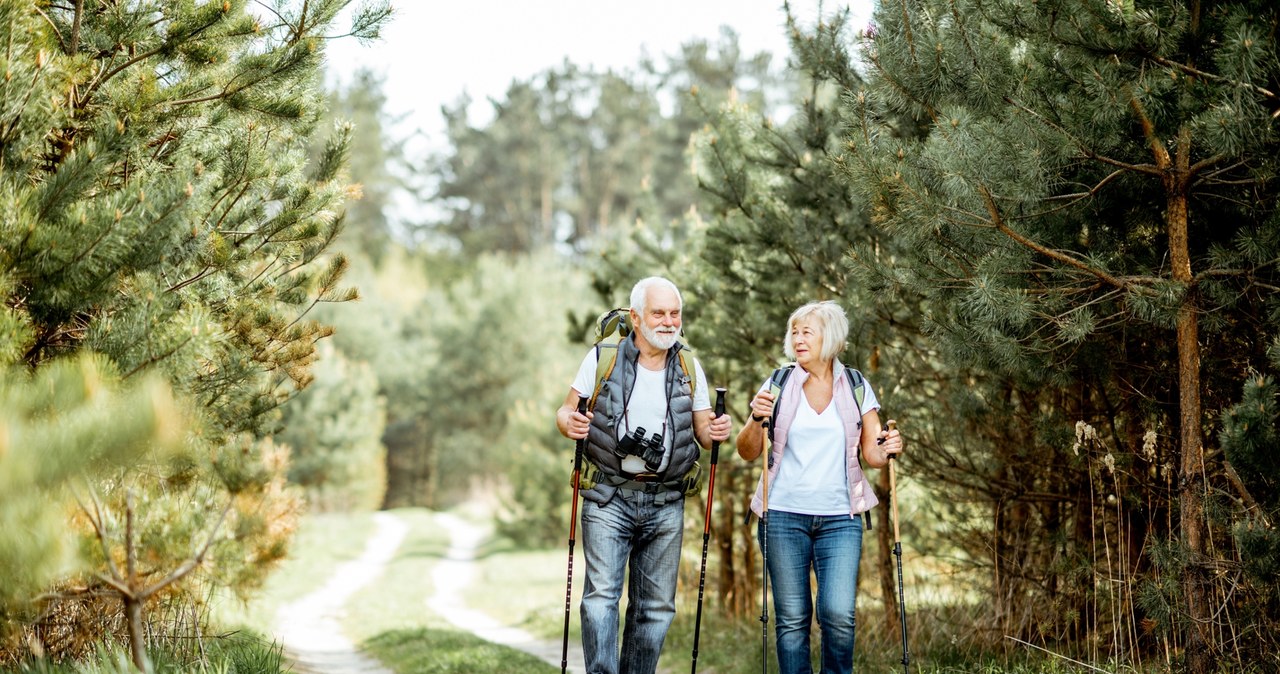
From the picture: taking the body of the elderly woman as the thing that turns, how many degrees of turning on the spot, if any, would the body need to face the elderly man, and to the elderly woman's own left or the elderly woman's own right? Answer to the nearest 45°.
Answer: approximately 90° to the elderly woman's own right

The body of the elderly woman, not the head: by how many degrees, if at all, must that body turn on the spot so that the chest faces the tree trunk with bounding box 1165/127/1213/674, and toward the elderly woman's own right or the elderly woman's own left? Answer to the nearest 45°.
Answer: approximately 90° to the elderly woman's own left

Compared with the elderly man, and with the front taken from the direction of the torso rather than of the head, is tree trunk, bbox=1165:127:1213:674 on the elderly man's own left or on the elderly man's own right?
on the elderly man's own left

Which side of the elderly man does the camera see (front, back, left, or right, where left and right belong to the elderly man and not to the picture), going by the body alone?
front

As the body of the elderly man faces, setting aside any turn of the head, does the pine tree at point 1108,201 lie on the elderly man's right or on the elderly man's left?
on the elderly man's left

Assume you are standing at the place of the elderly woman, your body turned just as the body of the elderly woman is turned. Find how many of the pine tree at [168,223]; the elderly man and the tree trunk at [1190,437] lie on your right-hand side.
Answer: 2

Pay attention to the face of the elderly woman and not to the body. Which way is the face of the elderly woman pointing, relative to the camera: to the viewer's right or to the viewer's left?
to the viewer's left

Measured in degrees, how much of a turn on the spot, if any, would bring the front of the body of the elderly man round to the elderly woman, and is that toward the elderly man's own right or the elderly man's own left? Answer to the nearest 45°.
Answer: approximately 90° to the elderly man's own left

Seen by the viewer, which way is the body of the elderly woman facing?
toward the camera

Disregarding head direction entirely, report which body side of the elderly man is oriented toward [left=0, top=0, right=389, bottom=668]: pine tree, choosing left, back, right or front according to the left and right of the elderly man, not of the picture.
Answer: right

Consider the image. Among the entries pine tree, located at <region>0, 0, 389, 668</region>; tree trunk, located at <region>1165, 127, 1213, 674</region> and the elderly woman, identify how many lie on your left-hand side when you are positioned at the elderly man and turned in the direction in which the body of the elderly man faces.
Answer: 2

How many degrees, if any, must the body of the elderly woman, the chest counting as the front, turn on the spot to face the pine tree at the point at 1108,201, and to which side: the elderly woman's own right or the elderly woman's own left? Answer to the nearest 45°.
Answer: approximately 90° to the elderly woman's own left

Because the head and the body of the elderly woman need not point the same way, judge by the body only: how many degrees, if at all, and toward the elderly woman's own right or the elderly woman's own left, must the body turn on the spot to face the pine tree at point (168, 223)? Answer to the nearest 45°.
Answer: approximately 90° to the elderly woman's own right
